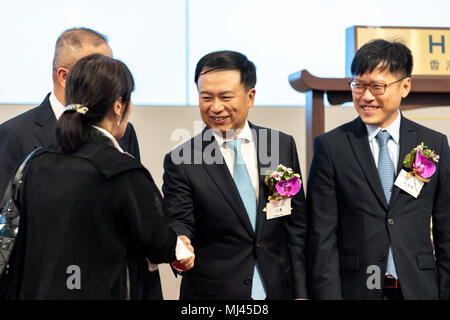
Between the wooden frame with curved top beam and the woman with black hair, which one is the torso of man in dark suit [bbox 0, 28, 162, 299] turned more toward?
the woman with black hair

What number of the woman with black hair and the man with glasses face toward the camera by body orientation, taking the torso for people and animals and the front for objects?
1

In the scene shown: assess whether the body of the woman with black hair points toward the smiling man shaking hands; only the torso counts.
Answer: yes

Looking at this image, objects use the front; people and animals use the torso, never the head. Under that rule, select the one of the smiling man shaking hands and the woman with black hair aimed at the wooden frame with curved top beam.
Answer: the woman with black hair

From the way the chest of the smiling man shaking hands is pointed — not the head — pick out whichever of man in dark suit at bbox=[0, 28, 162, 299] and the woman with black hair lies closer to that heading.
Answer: the woman with black hair

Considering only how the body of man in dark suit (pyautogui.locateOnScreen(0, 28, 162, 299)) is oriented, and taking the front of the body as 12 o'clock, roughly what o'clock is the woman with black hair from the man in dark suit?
The woman with black hair is roughly at 1 o'clock from the man in dark suit.

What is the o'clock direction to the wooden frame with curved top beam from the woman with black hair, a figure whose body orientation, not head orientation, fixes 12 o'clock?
The wooden frame with curved top beam is roughly at 12 o'clock from the woman with black hair.

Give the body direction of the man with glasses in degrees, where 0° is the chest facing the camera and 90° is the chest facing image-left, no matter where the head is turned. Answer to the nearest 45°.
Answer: approximately 0°

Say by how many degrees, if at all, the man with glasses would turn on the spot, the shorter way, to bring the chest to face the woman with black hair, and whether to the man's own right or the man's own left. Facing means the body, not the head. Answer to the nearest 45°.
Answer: approximately 45° to the man's own right

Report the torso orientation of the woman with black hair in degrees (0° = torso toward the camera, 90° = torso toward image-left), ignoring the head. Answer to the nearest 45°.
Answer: approximately 225°
